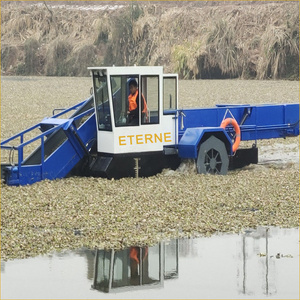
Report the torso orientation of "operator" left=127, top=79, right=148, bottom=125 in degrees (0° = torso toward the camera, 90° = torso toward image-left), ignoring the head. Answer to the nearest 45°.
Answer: approximately 45°
